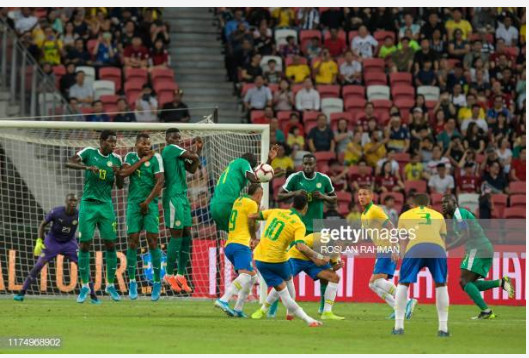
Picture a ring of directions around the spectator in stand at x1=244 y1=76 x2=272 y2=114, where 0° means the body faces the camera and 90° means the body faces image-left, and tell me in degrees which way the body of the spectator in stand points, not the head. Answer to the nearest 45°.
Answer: approximately 0°

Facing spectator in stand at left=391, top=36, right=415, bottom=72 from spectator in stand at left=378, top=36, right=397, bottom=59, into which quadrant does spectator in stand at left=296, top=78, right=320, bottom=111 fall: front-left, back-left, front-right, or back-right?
back-right

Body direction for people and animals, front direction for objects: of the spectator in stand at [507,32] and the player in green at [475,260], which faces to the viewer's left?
the player in green

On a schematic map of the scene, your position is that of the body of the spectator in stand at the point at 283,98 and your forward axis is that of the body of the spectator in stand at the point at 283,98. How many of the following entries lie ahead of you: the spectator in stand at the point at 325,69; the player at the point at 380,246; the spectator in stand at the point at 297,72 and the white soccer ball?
2

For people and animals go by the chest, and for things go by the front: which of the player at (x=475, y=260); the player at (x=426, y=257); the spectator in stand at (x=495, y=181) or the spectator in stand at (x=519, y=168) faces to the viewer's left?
the player at (x=475, y=260)

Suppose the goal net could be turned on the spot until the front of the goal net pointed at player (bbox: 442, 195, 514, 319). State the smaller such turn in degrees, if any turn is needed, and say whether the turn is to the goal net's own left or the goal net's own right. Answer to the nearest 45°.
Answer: approximately 45° to the goal net's own left

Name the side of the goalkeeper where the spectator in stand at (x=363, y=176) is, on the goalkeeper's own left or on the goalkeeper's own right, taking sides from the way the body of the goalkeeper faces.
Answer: on the goalkeeper's own left

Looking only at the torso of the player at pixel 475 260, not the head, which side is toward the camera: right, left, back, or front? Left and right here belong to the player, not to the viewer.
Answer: left

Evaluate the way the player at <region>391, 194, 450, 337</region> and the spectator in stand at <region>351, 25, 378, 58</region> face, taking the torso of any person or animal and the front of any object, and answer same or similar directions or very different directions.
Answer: very different directions

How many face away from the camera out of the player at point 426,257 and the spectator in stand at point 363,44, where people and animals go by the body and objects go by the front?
1

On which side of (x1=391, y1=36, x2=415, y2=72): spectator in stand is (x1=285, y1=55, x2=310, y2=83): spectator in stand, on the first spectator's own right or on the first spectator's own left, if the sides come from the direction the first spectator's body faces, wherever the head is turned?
on the first spectator's own right
